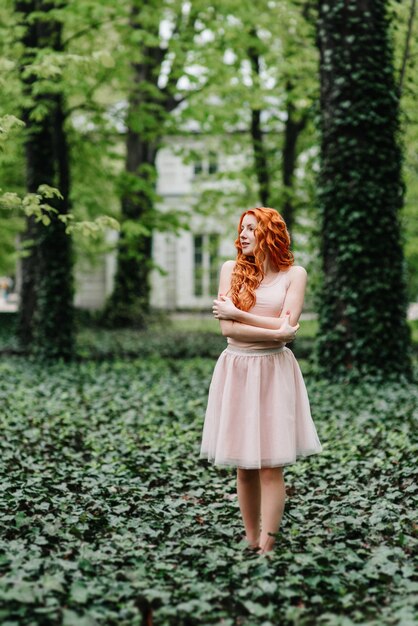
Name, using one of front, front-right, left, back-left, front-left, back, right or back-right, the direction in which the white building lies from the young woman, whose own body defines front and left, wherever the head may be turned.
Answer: back

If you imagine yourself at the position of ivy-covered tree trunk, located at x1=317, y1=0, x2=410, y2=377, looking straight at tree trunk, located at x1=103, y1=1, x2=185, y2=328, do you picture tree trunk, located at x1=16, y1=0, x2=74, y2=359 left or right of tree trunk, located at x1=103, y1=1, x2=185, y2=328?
left

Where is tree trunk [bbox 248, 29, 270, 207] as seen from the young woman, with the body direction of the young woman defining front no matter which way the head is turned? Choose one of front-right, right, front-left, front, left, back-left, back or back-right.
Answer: back

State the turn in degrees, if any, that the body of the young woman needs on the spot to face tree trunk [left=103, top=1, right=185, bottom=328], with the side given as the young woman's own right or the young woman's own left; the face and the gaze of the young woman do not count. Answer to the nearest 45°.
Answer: approximately 180°

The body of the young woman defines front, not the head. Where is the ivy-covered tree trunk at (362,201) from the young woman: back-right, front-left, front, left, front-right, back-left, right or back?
back

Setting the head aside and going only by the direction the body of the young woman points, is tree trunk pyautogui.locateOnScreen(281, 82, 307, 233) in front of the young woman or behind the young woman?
behind

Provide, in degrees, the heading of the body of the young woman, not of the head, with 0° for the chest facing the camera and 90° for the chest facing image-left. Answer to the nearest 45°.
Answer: approximately 0°
